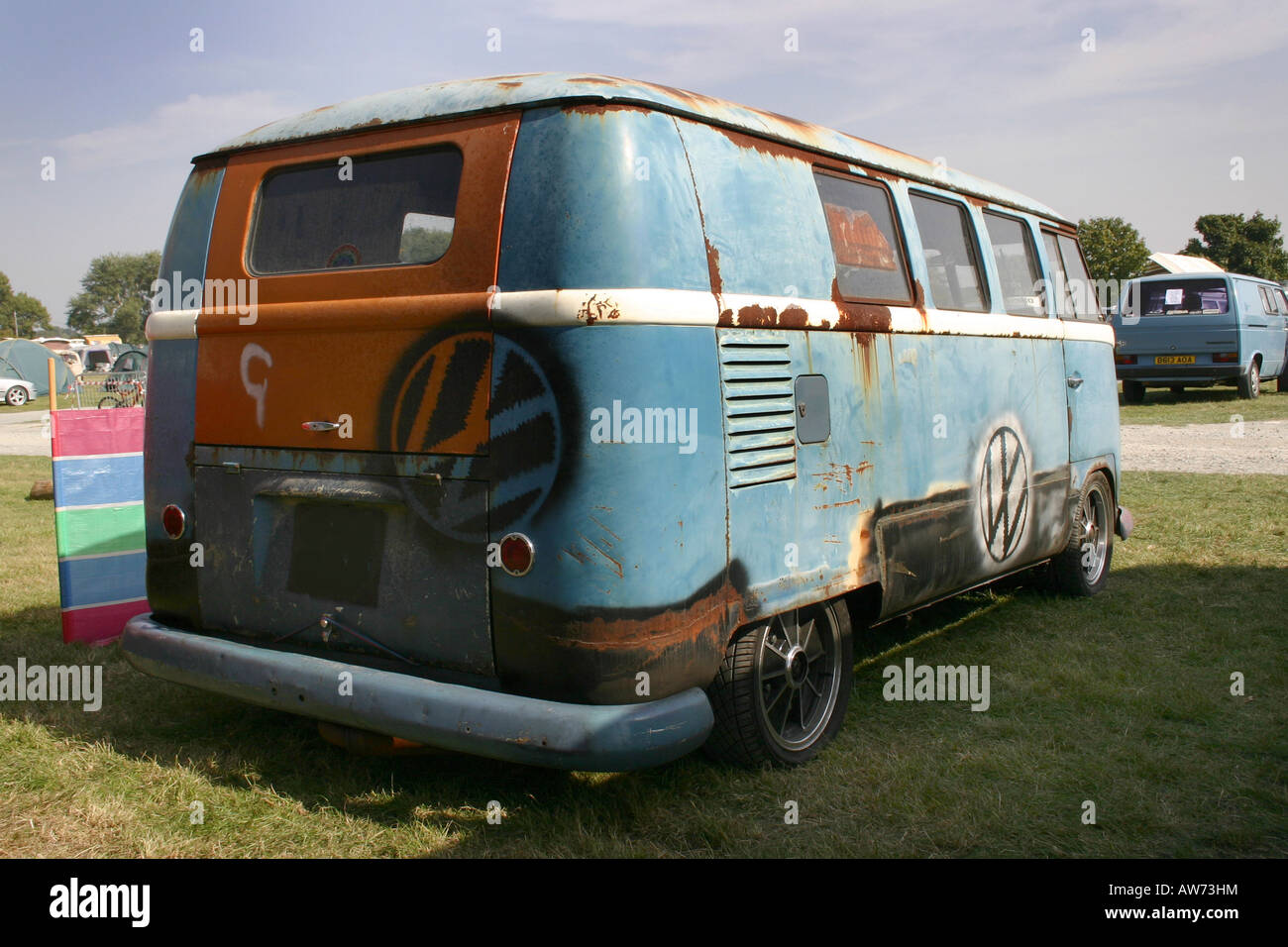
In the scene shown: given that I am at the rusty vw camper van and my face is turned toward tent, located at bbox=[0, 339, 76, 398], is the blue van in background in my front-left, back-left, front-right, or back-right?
front-right

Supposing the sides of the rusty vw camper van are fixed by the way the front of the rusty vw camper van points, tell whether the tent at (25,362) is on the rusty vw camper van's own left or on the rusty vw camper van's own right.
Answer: on the rusty vw camper van's own left

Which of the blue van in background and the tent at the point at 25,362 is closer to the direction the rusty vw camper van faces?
the blue van in background

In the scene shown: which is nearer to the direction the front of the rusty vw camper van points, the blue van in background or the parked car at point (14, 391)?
the blue van in background

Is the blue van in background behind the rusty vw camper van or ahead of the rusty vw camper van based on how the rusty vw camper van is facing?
ahead

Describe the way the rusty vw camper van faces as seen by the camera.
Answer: facing away from the viewer and to the right of the viewer

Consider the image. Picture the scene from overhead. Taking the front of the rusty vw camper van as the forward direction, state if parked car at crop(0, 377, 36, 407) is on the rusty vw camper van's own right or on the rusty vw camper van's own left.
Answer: on the rusty vw camper van's own left
